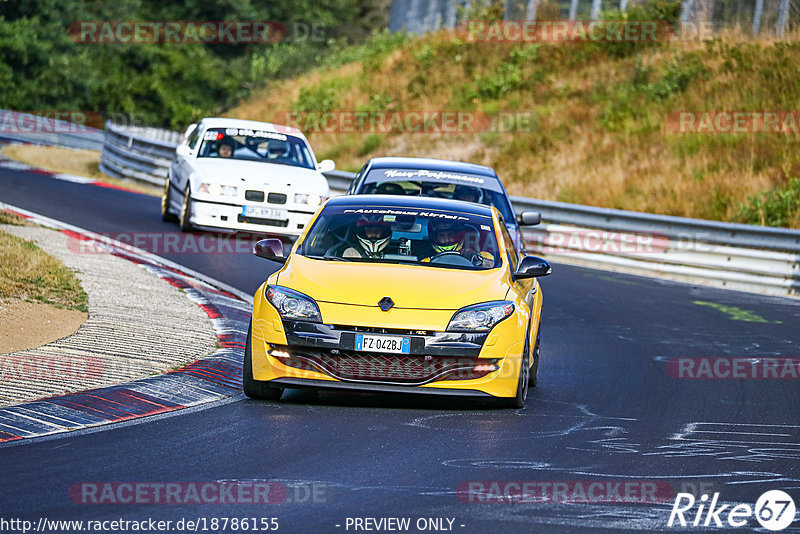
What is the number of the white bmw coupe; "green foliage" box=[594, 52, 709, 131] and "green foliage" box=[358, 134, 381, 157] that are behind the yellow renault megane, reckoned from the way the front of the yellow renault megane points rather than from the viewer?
3

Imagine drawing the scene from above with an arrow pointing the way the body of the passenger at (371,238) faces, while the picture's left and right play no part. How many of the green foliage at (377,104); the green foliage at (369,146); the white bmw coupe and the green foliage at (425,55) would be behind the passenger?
4

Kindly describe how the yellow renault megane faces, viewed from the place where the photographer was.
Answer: facing the viewer

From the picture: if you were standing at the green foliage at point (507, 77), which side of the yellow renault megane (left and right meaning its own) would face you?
back

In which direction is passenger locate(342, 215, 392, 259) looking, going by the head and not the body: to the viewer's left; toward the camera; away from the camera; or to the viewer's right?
toward the camera

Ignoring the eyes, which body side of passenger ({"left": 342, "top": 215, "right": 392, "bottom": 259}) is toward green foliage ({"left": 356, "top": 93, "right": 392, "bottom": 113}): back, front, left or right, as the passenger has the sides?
back

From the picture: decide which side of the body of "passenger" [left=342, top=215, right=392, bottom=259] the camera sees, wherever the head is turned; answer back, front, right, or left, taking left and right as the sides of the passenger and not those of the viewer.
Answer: front

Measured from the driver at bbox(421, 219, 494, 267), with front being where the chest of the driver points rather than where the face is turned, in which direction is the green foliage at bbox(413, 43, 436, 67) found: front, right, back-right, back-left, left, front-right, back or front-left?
back

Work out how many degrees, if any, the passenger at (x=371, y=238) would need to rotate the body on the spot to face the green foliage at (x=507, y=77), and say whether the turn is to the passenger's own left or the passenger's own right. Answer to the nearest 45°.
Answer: approximately 180°

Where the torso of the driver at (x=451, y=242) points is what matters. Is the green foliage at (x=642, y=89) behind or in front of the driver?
behind

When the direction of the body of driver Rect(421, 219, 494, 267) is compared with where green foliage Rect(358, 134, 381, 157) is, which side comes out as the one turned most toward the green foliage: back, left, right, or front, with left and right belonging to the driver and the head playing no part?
back
